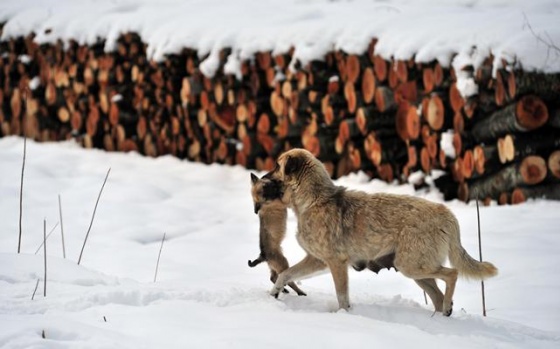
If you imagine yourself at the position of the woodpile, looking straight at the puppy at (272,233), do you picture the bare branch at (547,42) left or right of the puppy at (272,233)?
left

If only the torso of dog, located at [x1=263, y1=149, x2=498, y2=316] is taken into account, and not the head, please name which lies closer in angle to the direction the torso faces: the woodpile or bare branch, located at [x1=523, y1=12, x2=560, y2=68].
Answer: the woodpile

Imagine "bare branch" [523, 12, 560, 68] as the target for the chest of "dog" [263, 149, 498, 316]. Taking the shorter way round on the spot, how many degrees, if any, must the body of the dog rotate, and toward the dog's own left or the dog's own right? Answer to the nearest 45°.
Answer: approximately 135° to the dog's own right

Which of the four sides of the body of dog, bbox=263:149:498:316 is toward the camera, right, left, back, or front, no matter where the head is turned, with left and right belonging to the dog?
left

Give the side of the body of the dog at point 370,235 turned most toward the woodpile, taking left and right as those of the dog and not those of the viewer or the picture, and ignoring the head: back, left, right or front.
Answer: right
